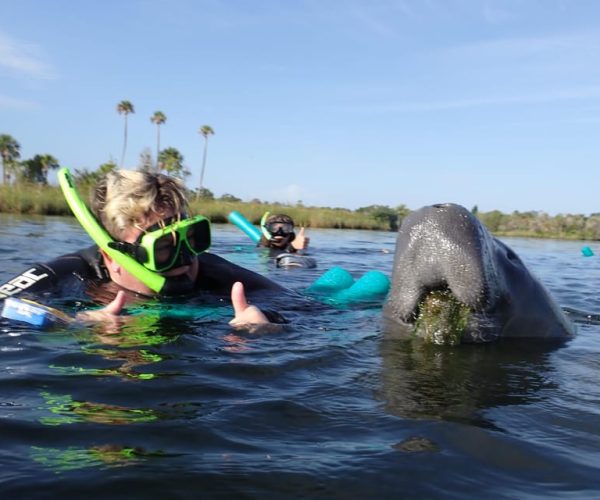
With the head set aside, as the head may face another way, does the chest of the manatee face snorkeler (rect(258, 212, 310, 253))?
no

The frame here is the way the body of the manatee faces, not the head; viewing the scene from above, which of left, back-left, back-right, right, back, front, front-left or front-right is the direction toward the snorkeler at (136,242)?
front-right

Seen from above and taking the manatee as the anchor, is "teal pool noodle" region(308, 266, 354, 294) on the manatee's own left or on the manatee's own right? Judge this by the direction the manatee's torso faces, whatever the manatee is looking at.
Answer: on the manatee's own right

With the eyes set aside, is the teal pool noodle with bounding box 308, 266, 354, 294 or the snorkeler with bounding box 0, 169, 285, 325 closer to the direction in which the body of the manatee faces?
the snorkeler

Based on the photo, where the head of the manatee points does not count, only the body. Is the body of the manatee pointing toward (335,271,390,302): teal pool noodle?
no

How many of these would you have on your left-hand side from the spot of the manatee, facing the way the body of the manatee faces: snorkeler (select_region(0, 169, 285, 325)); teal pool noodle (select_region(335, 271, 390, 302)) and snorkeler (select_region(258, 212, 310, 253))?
0

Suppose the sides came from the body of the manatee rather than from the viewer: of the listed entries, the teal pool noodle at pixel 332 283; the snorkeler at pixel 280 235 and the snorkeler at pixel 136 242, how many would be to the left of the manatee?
0

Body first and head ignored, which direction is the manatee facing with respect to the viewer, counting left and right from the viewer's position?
facing the viewer and to the left of the viewer

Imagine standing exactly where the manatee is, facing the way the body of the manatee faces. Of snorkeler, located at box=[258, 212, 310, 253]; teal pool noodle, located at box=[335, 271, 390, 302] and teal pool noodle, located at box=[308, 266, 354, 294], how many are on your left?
0
